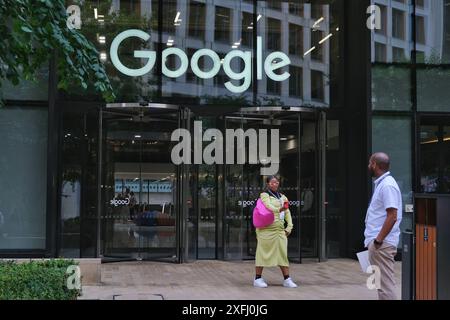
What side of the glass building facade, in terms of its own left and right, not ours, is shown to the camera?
front

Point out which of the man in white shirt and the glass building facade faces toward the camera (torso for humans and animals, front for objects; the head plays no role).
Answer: the glass building facade

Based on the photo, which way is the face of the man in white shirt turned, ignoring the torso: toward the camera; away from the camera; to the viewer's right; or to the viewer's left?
to the viewer's left

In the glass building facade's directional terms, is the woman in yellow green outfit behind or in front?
in front

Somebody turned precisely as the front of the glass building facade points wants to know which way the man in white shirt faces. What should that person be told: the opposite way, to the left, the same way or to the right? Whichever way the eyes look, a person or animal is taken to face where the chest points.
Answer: to the right

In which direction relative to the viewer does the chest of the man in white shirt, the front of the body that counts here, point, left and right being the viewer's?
facing to the left of the viewer

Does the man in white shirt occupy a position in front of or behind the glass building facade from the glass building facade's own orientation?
in front

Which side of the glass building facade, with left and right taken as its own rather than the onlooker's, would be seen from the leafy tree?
front

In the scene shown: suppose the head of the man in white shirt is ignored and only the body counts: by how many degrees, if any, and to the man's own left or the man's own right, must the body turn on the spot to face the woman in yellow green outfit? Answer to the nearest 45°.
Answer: approximately 45° to the man's own right

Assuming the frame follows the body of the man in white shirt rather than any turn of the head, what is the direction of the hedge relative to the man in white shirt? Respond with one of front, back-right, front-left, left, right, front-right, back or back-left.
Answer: front

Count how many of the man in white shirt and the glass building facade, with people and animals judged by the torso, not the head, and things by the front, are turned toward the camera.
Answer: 1

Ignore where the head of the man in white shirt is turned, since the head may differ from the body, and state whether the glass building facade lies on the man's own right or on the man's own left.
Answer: on the man's own right
